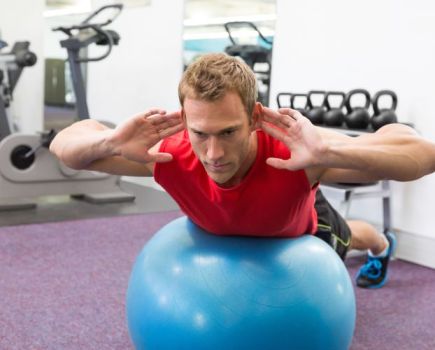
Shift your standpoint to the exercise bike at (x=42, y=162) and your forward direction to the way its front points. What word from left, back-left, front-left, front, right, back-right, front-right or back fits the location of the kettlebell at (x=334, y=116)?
front-right

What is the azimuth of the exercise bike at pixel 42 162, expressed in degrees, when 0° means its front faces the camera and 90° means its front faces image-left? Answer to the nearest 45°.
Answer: approximately 270°

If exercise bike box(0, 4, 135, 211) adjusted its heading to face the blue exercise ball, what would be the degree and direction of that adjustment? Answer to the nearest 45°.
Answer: approximately 90° to its right

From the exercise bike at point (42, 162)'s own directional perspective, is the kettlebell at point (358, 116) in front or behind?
in front

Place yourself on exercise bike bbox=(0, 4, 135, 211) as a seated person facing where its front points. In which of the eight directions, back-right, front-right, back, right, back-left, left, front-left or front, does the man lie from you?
right
